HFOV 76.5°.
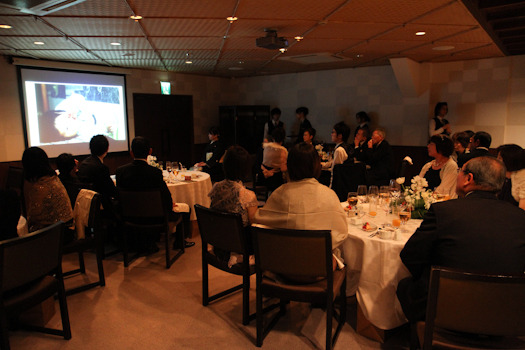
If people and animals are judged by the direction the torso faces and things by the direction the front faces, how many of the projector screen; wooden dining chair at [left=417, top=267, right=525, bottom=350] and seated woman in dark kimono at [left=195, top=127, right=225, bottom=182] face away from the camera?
1

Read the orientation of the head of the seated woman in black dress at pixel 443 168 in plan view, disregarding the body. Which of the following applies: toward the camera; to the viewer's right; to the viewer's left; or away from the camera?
to the viewer's left

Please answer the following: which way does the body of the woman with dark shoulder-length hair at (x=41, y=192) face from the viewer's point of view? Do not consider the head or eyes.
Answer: away from the camera

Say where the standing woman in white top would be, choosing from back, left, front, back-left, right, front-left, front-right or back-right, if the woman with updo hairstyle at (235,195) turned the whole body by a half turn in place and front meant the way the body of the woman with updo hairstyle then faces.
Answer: back-left

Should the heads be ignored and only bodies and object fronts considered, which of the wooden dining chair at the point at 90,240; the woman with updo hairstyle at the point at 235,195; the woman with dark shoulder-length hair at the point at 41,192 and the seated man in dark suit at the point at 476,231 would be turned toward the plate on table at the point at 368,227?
the seated man in dark suit

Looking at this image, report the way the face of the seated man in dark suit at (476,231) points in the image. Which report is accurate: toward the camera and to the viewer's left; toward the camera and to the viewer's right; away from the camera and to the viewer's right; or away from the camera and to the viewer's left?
away from the camera and to the viewer's left

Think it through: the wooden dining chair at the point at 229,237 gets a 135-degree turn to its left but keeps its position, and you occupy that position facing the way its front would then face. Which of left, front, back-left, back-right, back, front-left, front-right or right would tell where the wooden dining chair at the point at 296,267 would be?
back-left

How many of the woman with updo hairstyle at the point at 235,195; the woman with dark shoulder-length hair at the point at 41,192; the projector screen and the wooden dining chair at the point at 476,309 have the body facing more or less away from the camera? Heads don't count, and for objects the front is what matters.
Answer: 3

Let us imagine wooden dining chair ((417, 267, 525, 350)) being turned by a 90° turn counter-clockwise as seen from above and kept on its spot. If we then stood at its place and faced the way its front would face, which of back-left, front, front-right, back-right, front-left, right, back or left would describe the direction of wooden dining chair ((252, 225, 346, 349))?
front
